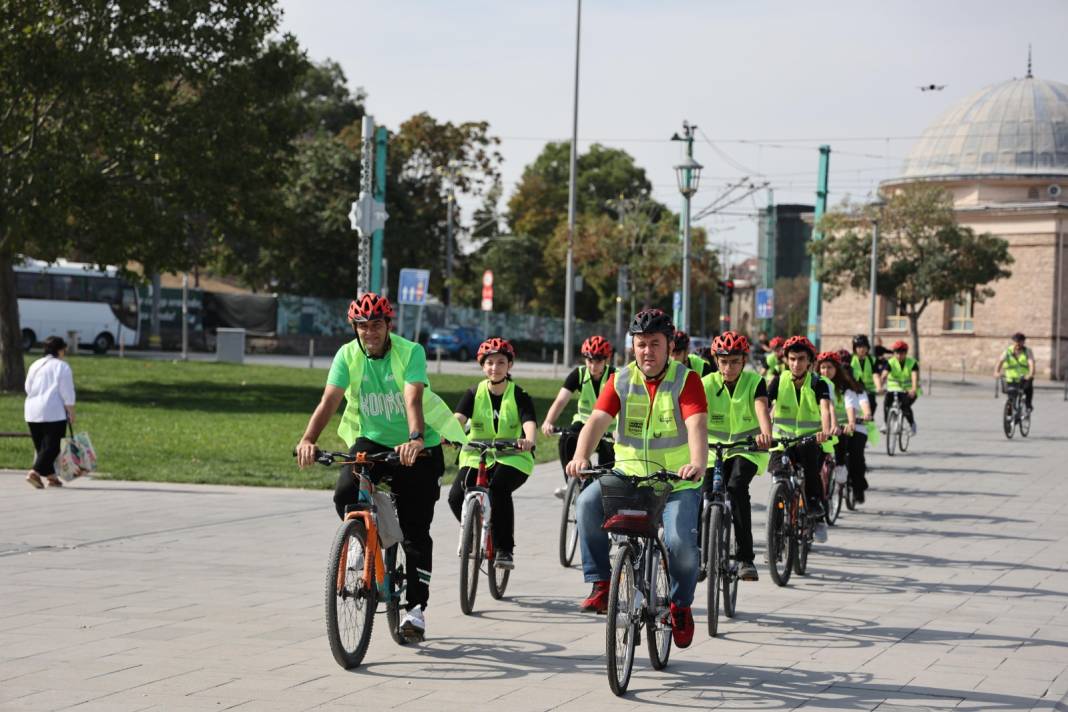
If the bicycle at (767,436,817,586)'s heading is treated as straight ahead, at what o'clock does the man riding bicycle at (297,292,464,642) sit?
The man riding bicycle is roughly at 1 o'clock from the bicycle.

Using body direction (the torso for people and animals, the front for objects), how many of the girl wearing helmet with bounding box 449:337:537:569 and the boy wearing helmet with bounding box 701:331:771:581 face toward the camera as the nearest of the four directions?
2

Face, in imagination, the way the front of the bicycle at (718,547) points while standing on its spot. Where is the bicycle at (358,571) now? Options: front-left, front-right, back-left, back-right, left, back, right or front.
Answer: front-right

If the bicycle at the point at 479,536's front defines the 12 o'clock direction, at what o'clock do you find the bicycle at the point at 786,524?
the bicycle at the point at 786,524 is roughly at 8 o'clock from the bicycle at the point at 479,536.

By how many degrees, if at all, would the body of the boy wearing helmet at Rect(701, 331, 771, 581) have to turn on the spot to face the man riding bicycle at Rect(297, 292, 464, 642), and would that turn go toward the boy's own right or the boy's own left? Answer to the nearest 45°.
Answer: approximately 45° to the boy's own right

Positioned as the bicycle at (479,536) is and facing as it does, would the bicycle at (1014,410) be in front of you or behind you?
behind

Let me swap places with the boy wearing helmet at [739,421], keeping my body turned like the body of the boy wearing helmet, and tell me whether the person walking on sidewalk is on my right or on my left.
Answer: on my right

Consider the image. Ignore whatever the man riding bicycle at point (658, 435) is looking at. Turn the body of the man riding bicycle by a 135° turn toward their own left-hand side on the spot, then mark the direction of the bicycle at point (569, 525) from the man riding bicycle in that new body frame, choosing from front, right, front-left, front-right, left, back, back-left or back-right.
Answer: front-left

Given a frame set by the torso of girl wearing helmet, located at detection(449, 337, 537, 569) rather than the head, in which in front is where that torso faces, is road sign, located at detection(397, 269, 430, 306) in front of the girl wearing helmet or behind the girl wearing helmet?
behind

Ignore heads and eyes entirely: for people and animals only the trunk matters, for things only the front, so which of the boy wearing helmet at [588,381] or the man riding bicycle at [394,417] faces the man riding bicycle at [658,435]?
the boy wearing helmet

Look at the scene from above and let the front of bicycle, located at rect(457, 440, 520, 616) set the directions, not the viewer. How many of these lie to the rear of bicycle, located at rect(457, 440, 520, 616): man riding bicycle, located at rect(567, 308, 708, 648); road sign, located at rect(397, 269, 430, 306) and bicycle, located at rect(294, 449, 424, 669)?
1

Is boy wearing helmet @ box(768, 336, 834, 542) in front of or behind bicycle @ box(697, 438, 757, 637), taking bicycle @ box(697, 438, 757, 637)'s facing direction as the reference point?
behind

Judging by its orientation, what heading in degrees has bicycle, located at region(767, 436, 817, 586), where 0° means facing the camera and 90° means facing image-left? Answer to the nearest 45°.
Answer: approximately 0°
